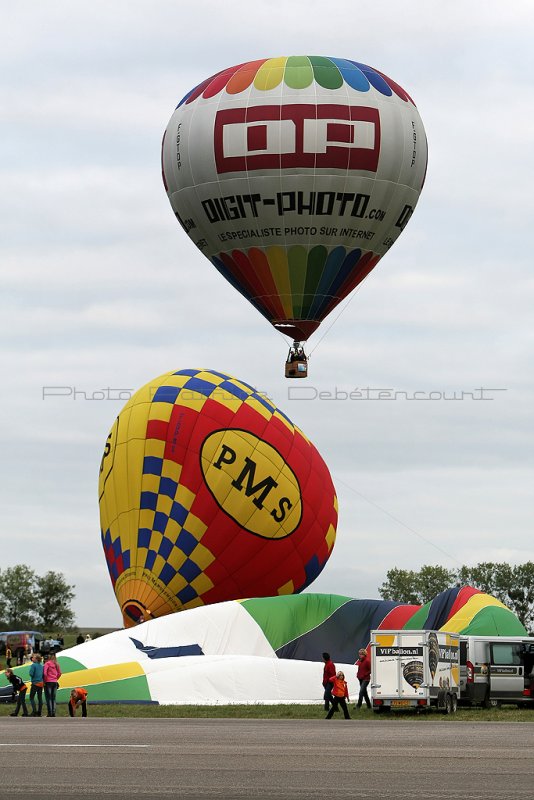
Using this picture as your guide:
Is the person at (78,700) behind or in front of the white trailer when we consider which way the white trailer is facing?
behind

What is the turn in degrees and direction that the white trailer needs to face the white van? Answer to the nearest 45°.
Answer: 0° — it already faces it

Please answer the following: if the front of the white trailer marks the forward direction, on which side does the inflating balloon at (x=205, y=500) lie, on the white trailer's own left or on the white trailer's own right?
on the white trailer's own left

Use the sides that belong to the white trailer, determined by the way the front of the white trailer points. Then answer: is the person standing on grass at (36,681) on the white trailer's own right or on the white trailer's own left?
on the white trailer's own left

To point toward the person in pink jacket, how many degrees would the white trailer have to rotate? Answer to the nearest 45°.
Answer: approximately 135° to its left

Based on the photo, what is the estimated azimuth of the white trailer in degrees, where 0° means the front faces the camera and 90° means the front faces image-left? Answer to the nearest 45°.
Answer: approximately 225°

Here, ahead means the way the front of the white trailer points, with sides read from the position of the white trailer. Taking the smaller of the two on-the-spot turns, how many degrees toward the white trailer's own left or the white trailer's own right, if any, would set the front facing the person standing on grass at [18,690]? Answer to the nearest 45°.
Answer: approximately 135° to the white trailer's own left

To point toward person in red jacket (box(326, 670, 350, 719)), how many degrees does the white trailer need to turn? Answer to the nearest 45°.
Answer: approximately 180°
